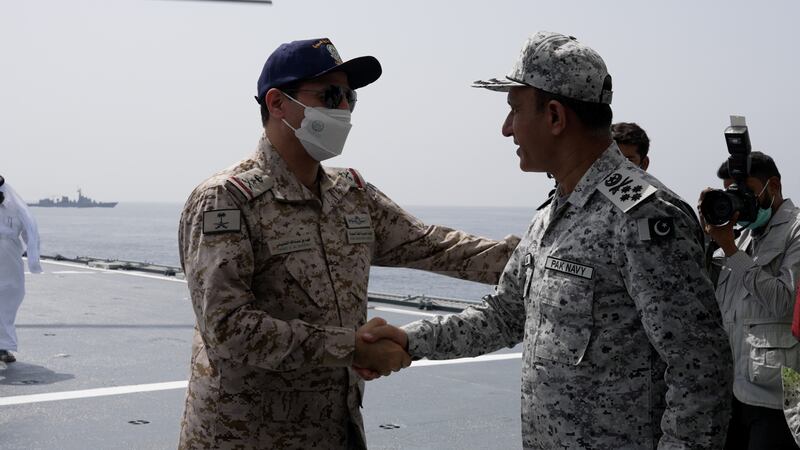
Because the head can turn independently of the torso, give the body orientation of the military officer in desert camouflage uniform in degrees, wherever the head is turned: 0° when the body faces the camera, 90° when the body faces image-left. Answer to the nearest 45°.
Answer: approximately 315°

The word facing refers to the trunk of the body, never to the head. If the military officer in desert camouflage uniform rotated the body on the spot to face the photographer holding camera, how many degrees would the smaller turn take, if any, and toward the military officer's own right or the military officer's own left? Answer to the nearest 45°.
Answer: approximately 90° to the military officer's own left

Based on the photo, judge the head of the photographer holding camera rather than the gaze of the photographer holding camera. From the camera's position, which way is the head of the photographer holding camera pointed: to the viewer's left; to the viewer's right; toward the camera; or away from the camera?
to the viewer's left

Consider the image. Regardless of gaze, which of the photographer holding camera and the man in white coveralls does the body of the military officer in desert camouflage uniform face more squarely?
the photographer holding camera

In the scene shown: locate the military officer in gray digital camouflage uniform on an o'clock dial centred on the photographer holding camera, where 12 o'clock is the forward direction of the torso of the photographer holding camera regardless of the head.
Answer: The military officer in gray digital camouflage uniform is roughly at 11 o'clock from the photographer holding camera.

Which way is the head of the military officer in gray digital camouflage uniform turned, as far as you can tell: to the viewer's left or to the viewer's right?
to the viewer's left

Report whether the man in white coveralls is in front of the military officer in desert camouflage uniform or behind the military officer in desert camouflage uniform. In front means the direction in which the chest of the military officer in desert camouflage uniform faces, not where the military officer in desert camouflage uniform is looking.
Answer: behind

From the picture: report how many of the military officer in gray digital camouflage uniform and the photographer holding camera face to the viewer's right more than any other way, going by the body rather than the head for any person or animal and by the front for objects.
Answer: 0
